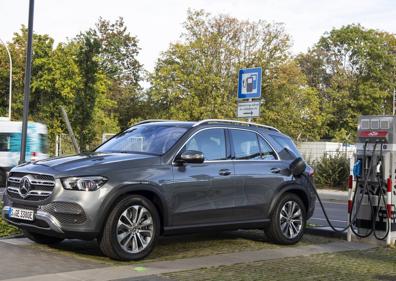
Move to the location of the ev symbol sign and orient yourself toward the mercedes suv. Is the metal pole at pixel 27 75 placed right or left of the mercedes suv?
right

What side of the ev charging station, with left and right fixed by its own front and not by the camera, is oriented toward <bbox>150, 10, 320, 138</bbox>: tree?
back

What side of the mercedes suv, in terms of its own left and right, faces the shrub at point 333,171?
back

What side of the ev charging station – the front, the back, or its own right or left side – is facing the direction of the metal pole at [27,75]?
right

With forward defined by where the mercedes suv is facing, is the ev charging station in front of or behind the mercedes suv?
behind

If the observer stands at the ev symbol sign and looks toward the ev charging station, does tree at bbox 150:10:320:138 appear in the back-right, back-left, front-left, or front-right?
back-left
